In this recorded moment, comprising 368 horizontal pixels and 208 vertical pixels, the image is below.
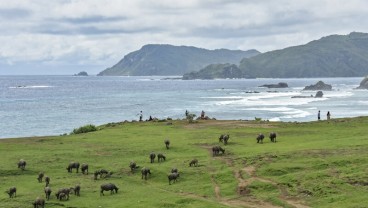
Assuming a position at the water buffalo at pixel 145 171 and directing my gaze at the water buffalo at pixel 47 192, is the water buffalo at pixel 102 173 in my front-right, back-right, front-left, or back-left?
front-right

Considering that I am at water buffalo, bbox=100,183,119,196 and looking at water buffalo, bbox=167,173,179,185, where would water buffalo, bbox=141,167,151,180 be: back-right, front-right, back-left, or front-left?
front-left

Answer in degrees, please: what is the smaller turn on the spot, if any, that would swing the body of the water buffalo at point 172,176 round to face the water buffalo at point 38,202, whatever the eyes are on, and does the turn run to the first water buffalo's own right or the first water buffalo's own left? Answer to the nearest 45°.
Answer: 0° — it already faces it

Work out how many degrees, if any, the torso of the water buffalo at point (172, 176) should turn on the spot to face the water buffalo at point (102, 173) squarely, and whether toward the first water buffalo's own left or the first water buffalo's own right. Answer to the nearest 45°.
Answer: approximately 45° to the first water buffalo's own right

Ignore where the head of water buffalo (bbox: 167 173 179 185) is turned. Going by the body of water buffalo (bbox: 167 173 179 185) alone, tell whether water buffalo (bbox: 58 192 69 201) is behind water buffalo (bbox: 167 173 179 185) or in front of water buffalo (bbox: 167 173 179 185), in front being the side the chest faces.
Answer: in front

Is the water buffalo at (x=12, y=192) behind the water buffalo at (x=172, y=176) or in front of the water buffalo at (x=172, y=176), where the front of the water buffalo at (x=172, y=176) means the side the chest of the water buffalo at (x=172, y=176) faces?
in front

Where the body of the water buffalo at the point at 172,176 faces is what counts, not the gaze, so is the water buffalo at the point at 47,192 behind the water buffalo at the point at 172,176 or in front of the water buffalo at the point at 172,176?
in front

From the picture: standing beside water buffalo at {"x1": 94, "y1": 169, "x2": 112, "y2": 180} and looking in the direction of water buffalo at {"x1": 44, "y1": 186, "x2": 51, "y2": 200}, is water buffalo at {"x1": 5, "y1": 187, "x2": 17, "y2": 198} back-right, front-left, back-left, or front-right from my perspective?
front-right

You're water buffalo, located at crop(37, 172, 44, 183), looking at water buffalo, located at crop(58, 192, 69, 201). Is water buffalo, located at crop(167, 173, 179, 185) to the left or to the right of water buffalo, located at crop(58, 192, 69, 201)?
left

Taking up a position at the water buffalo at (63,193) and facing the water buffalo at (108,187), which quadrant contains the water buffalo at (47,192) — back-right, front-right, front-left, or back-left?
back-left

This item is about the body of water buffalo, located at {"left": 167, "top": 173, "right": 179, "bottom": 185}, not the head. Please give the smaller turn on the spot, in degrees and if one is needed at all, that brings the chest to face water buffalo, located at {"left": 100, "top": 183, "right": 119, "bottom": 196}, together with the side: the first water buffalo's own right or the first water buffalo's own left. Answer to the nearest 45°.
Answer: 0° — it already faces it

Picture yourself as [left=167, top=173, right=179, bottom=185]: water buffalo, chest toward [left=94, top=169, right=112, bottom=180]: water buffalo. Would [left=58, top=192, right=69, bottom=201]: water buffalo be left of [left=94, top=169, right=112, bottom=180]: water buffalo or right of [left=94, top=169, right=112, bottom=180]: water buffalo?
left

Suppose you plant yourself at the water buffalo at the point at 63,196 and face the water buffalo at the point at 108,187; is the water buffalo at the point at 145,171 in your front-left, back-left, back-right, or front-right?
front-left

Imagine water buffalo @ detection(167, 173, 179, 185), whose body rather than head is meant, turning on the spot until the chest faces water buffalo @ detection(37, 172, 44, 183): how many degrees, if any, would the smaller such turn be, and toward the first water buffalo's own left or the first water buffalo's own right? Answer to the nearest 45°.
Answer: approximately 45° to the first water buffalo's own right
